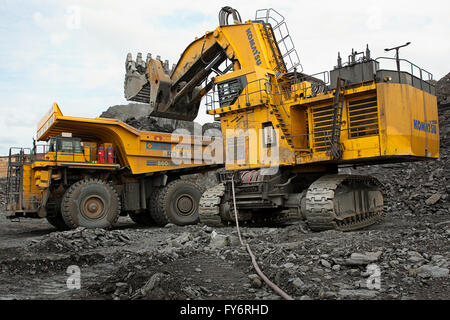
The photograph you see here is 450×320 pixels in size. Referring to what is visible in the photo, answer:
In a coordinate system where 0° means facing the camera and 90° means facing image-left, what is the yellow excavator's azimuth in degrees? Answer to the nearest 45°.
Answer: approximately 135°

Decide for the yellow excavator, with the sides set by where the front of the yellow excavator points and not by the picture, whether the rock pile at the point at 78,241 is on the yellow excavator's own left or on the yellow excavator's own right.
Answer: on the yellow excavator's own left

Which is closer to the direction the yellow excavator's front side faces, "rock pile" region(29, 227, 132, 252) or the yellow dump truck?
the yellow dump truck

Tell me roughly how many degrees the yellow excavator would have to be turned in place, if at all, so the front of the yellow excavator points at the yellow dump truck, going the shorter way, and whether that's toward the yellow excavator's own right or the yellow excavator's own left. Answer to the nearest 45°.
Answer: approximately 45° to the yellow excavator's own left
